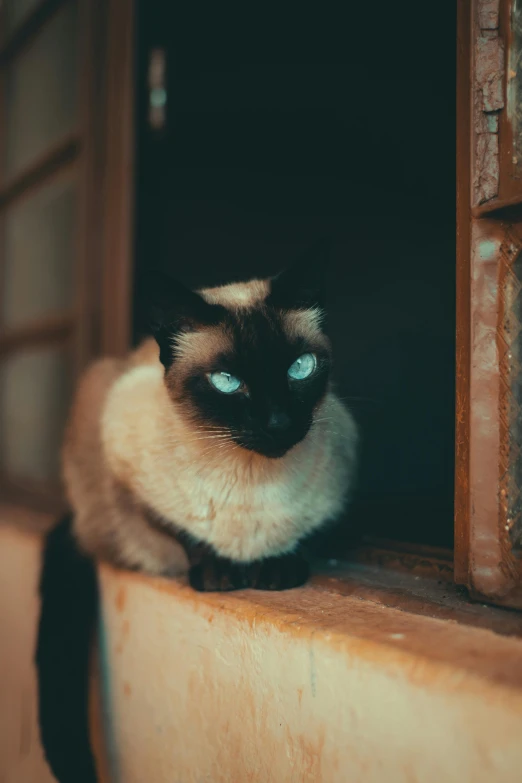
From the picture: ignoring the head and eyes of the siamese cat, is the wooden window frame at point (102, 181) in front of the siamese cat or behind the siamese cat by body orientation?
behind

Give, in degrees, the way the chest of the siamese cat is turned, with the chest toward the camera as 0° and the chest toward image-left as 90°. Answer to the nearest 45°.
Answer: approximately 315°
